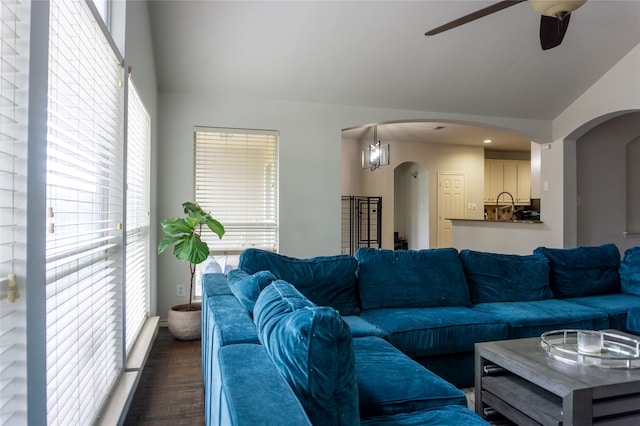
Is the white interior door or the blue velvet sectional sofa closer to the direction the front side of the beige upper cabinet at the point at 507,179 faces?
the blue velvet sectional sofa

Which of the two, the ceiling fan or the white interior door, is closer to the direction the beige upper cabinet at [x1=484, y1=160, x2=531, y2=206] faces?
the ceiling fan

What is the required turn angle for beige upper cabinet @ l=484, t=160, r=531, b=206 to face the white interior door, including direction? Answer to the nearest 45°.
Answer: approximately 45° to its right

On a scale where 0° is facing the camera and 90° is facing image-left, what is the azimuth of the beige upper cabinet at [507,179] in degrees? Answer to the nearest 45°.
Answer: approximately 0°

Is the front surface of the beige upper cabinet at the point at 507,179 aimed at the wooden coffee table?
yes

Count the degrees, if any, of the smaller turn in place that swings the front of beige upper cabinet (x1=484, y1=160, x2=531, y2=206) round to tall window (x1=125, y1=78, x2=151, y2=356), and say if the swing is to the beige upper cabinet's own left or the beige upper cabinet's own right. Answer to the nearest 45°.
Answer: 0° — it already faces it
